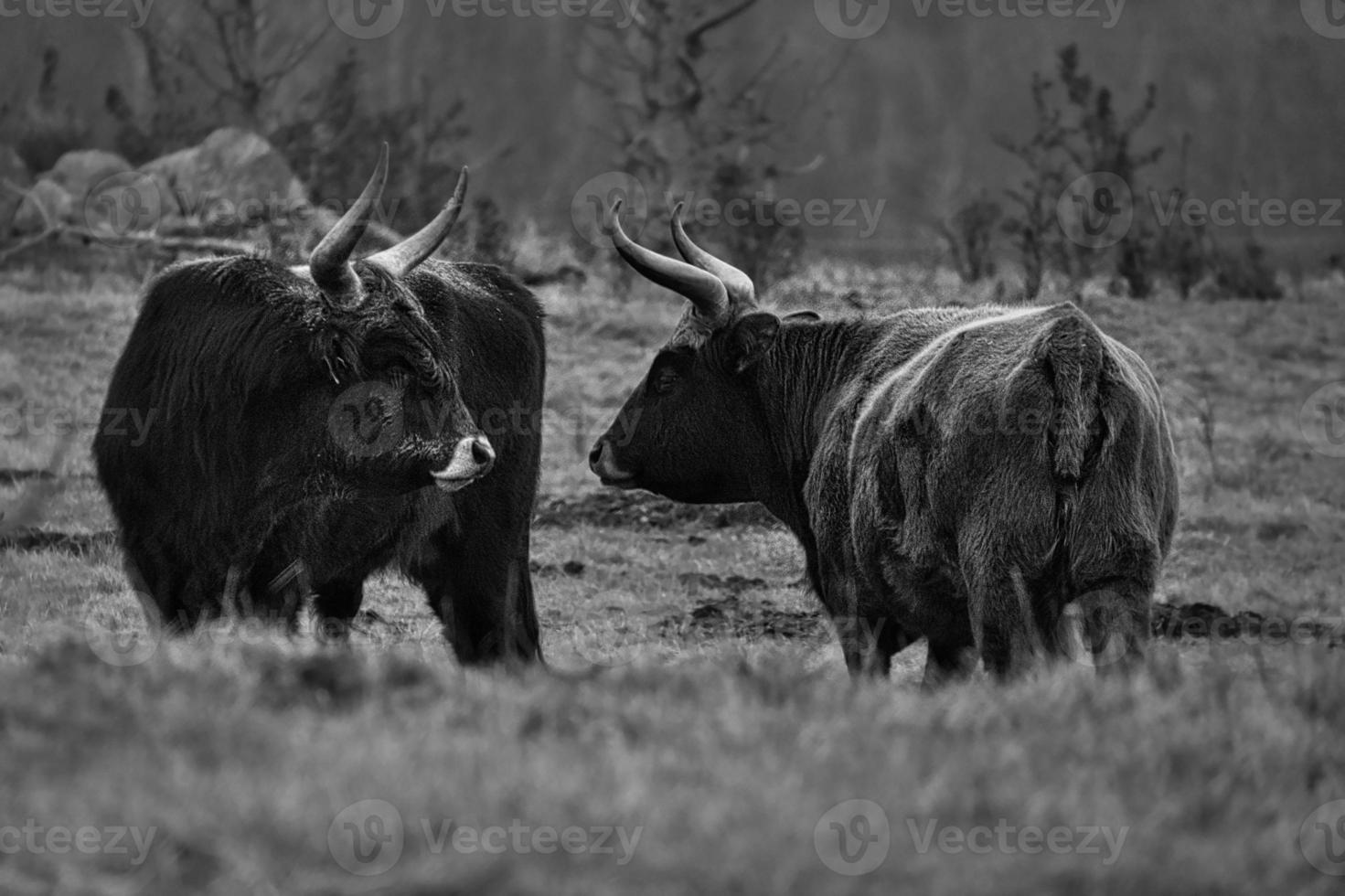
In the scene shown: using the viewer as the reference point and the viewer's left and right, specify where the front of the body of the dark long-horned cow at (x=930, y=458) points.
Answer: facing away from the viewer and to the left of the viewer

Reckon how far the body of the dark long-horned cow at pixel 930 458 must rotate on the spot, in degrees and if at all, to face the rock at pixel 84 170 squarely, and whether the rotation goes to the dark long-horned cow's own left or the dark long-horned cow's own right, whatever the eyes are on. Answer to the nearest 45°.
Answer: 0° — it already faces it

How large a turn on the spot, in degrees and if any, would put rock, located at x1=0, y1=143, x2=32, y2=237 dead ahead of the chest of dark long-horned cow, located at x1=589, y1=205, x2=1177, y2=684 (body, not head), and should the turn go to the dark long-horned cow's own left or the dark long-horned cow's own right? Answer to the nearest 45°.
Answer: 0° — it already faces it

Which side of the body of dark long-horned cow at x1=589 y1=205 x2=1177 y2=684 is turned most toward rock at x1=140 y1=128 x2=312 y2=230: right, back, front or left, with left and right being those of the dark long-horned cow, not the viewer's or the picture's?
front

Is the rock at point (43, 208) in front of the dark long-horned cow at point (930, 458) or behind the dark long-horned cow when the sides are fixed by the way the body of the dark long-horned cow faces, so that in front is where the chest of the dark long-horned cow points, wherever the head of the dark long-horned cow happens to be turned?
in front

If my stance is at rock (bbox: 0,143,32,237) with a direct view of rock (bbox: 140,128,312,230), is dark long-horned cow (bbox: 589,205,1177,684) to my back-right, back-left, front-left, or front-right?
front-right

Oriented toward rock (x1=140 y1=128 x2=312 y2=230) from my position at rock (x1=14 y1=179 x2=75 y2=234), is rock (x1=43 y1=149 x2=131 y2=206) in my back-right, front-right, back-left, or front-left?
front-left

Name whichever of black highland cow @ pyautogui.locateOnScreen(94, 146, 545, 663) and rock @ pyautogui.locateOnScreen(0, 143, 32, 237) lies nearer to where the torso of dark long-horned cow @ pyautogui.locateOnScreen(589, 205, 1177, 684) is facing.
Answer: the rock

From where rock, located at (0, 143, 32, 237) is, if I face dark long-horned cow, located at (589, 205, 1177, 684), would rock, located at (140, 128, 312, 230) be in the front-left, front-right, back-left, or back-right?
front-left
